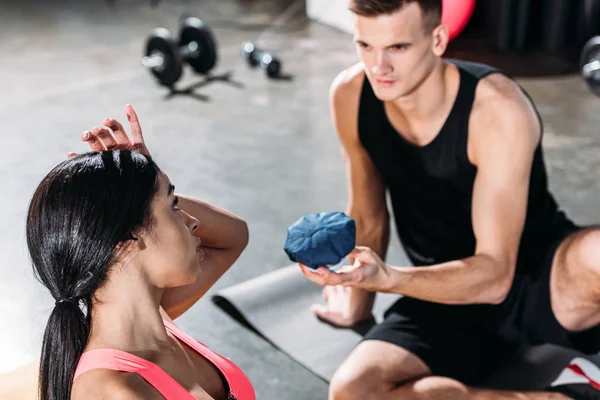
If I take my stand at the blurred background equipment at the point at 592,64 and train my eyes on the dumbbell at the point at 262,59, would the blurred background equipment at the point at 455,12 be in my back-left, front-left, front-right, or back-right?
front-right

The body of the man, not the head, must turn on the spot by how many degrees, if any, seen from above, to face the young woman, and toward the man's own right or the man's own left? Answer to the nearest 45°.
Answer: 0° — they already face them

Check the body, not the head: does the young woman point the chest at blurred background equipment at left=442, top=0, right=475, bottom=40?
no

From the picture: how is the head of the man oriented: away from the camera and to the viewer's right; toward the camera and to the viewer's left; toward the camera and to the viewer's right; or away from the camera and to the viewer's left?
toward the camera and to the viewer's left

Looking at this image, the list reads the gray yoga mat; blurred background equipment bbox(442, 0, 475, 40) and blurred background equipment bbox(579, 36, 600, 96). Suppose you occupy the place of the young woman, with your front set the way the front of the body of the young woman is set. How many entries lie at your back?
0

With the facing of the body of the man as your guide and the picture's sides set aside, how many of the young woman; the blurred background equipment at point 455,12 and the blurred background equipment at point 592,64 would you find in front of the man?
1

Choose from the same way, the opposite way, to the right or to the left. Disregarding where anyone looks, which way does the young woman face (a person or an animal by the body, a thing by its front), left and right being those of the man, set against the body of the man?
the opposite way

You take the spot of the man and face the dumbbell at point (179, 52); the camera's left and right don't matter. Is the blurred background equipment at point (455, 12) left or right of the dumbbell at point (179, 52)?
right

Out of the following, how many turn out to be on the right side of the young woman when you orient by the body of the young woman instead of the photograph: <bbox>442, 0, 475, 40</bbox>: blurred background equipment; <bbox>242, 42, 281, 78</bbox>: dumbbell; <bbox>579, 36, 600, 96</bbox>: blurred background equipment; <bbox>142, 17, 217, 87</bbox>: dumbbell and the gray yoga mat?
0

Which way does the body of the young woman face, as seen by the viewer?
to the viewer's right

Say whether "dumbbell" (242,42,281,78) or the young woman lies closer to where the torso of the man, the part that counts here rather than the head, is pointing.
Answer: the young woman

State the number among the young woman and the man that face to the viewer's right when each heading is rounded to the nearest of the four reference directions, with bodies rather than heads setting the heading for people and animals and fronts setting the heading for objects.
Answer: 1

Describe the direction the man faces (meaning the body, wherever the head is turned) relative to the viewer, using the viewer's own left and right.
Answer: facing the viewer and to the left of the viewer

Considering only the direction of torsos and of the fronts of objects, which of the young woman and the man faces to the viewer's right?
the young woman

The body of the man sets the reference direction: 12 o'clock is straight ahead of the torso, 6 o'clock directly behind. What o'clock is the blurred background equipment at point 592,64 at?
The blurred background equipment is roughly at 5 o'clock from the man.

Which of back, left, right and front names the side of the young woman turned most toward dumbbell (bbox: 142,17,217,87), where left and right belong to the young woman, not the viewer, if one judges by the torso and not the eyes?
left

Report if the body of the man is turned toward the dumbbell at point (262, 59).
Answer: no

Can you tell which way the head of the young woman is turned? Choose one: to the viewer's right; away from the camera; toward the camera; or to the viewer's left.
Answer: to the viewer's right

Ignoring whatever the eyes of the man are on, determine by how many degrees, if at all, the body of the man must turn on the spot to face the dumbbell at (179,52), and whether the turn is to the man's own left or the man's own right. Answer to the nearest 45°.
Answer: approximately 90° to the man's own right
